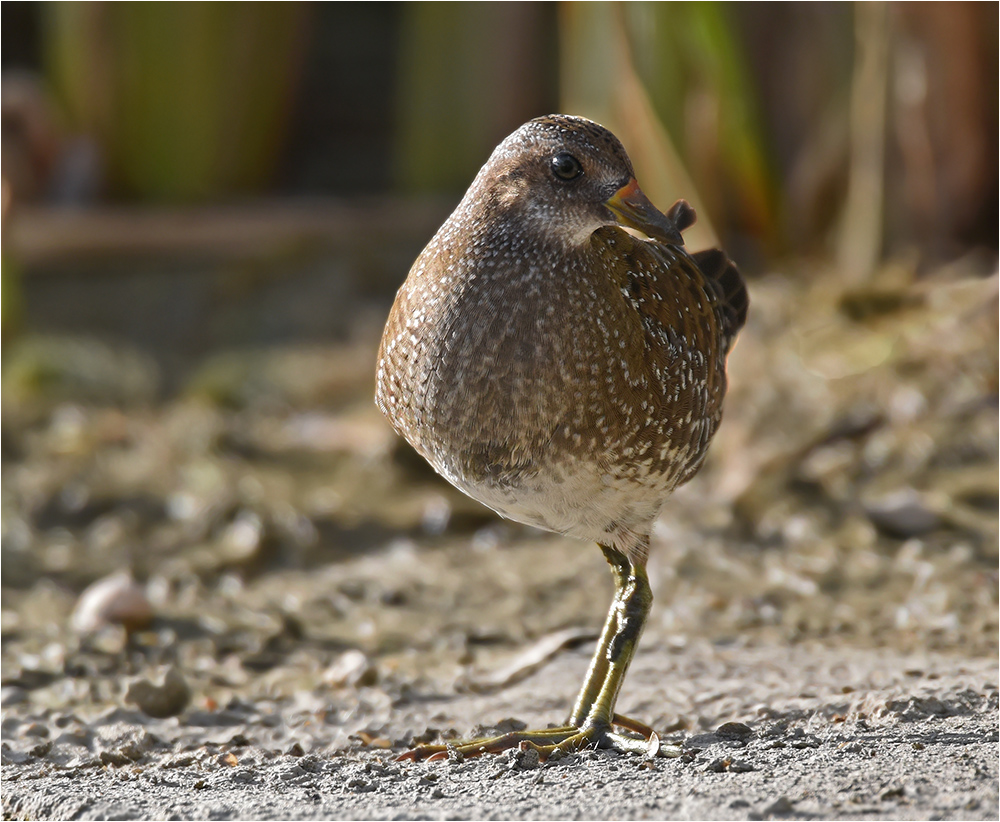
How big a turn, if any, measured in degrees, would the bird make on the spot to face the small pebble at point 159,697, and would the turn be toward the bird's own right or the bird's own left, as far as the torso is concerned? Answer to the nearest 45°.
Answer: approximately 90° to the bird's own right

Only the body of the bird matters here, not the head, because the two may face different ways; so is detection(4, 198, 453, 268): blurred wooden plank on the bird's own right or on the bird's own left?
on the bird's own right

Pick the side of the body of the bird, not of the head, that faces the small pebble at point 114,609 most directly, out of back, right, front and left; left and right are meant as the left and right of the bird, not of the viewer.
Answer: right

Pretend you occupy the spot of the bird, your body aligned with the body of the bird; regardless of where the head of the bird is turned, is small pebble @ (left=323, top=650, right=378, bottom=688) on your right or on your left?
on your right

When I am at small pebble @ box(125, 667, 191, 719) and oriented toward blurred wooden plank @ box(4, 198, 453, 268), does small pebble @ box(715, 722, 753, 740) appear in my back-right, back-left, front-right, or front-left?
back-right

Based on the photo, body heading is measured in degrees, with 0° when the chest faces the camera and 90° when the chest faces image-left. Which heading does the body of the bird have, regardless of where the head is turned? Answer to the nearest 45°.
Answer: approximately 45°
